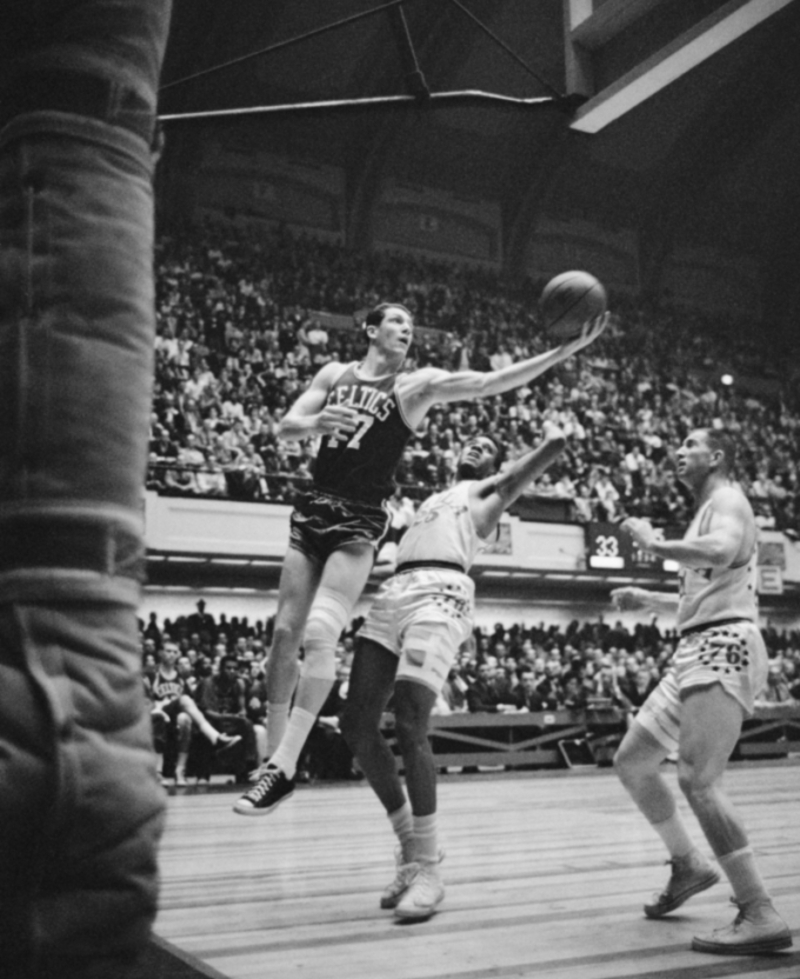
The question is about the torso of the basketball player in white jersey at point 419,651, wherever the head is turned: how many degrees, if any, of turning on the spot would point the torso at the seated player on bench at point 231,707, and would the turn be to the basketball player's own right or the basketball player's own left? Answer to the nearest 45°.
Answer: approximately 135° to the basketball player's own right

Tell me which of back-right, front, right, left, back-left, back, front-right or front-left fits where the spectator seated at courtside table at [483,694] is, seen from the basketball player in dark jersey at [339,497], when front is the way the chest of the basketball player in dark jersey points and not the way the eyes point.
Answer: back

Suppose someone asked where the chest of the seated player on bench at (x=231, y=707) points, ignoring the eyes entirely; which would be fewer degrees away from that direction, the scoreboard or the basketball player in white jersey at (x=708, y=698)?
the basketball player in white jersey

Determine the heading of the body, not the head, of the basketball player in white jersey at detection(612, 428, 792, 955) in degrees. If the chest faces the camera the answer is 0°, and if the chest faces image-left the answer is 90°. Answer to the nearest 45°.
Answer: approximately 90°

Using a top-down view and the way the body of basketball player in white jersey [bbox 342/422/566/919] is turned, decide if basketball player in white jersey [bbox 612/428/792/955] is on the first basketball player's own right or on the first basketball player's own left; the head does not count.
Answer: on the first basketball player's own left

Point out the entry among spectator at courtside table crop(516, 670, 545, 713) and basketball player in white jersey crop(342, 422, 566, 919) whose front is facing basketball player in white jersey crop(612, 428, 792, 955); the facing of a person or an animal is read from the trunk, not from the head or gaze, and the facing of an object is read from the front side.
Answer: the spectator at courtside table

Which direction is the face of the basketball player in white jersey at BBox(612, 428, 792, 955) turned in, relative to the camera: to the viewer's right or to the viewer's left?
to the viewer's left

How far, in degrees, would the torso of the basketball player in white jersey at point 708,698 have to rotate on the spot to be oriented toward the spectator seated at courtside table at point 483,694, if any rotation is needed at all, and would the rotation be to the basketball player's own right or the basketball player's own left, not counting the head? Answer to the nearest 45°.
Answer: approximately 90° to the basketball player's own right

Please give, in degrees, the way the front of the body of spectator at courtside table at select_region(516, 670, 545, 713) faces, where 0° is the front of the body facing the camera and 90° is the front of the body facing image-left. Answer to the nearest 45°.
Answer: approximately 0°

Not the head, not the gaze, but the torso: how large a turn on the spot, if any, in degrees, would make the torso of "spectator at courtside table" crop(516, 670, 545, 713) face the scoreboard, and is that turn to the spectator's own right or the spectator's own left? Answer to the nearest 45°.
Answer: approximately 180°

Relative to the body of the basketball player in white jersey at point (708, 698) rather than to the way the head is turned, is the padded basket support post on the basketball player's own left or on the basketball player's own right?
on the basketball player's own left

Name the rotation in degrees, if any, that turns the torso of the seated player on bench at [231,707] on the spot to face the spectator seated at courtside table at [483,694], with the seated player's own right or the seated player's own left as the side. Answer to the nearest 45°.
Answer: approximately 90° to the seated player's own left
